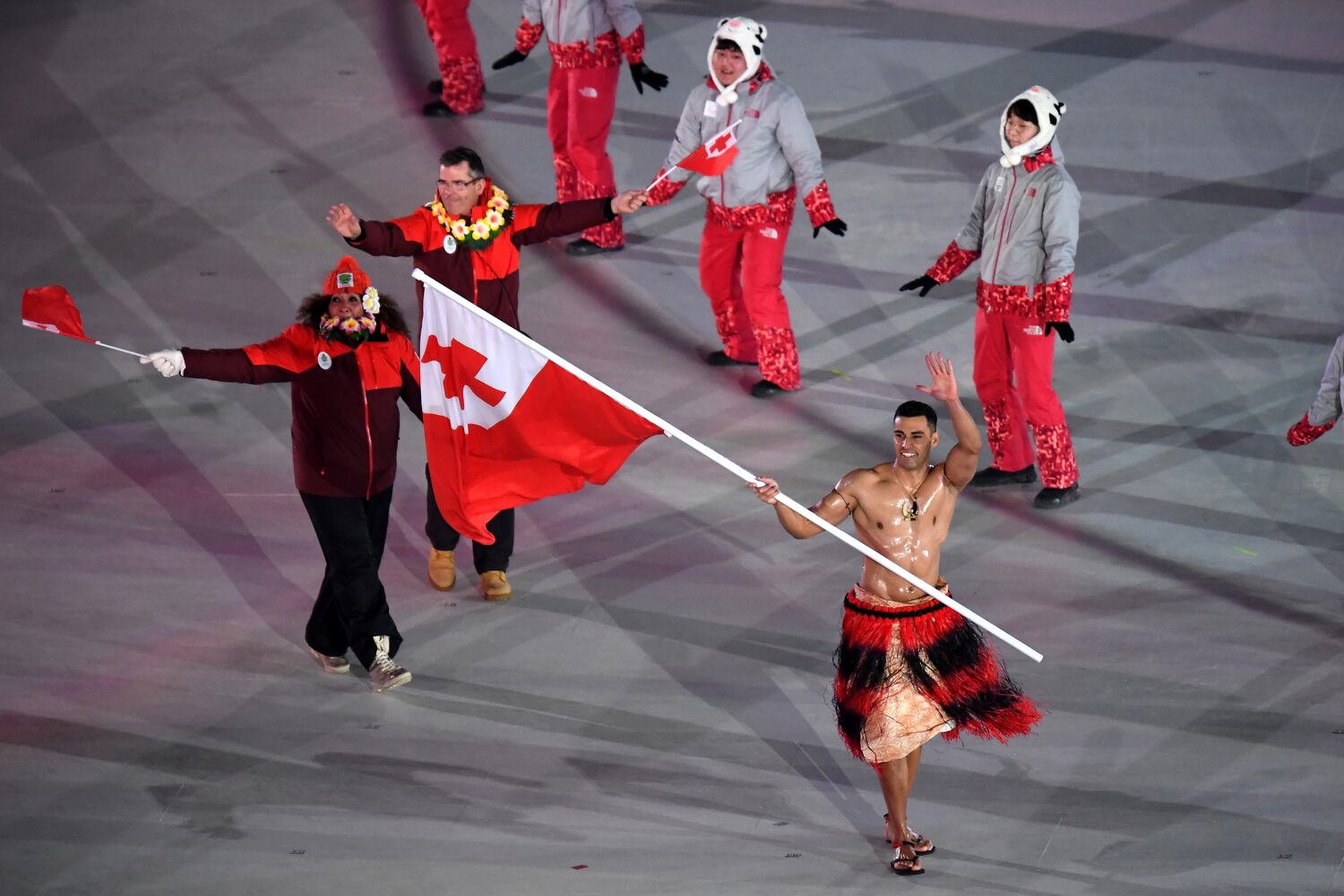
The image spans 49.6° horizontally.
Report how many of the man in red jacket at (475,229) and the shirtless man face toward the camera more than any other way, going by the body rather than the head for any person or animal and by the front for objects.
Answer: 2

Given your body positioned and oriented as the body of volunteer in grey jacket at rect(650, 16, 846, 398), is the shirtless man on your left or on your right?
on your left

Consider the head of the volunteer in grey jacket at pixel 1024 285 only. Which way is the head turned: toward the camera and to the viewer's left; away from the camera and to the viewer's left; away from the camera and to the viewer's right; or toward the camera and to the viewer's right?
toward the camera and to the viewer's left

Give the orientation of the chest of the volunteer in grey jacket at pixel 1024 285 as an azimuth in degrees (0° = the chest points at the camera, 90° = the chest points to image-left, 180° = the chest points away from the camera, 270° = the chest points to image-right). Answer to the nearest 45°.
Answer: approximately 45°

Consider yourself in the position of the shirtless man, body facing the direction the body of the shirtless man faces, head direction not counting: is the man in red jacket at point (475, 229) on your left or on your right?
on your right

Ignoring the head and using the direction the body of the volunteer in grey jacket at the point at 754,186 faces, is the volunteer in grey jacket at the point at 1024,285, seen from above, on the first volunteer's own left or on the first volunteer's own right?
on the first volunteer's own left

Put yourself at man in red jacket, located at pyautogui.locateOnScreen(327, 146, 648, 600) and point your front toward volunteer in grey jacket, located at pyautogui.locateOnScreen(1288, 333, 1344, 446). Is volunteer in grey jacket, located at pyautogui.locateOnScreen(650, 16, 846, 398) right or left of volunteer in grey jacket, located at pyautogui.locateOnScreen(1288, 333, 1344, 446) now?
left

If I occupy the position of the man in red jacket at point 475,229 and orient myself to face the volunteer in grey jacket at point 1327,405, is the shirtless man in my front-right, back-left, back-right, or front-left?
front-right

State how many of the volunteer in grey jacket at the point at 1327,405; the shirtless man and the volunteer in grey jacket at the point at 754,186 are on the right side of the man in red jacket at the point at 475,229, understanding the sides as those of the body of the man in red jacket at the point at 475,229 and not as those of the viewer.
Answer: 0

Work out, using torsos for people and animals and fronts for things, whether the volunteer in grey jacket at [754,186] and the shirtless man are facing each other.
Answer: no

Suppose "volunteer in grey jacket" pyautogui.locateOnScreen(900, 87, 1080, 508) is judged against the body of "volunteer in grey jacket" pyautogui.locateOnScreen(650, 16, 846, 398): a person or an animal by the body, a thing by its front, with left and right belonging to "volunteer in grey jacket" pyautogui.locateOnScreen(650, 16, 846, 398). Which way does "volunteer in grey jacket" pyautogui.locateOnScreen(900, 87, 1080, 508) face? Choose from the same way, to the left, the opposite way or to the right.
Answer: the same way

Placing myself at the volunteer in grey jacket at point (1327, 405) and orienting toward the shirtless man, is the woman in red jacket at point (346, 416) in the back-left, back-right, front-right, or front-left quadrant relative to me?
front-right

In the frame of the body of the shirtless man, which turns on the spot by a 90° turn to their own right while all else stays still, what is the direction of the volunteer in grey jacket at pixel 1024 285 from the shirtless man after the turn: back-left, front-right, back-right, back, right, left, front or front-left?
right

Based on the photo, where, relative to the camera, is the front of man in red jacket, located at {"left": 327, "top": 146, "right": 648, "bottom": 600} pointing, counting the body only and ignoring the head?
toward the camera

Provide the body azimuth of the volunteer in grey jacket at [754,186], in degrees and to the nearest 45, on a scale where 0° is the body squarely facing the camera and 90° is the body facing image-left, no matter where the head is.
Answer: approximately 45°

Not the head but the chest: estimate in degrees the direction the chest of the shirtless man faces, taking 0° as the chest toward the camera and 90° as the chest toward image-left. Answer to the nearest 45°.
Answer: approximately 0°

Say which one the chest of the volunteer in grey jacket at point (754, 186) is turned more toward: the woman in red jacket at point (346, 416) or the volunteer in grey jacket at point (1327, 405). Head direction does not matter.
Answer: the woman in red jacket

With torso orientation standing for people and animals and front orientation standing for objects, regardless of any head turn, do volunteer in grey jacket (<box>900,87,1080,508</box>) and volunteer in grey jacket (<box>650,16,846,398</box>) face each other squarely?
no

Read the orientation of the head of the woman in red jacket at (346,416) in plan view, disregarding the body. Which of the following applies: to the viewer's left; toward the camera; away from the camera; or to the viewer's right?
toward the camera
